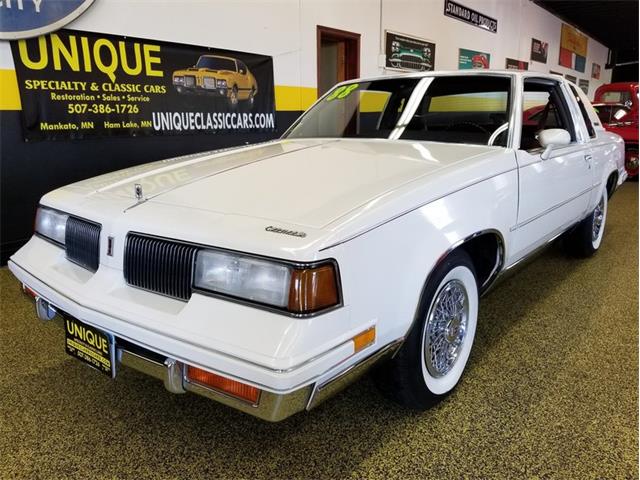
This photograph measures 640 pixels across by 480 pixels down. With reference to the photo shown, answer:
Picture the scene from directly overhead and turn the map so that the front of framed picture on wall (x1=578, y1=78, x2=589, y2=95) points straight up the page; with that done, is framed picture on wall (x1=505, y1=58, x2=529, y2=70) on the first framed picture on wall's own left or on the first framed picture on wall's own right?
on the first framed picture on wall's own right

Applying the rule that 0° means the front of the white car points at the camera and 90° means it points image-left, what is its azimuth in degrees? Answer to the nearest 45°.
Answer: approximately 45°

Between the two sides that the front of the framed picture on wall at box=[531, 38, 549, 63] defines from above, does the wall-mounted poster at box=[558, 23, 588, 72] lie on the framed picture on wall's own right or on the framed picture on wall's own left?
on the framed picture on wall's own left

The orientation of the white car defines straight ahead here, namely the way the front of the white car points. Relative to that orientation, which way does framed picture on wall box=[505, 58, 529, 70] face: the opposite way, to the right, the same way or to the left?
to the left

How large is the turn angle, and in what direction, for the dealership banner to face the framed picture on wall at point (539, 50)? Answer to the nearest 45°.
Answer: approximately 90° to its left

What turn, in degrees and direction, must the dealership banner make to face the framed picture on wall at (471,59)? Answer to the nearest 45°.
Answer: approximately 90° to its left

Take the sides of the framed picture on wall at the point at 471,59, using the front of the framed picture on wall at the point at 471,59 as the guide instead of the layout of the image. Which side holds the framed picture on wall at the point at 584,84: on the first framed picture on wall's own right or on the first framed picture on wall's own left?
on the first framed picture on wall's own left

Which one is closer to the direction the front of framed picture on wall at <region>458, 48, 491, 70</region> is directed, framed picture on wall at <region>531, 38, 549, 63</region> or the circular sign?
the circular sign

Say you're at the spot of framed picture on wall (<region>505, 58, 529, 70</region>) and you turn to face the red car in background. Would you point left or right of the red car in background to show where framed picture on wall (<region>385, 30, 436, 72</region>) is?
right

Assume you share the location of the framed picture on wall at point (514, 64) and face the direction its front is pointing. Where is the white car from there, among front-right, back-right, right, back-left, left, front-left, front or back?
front-right
